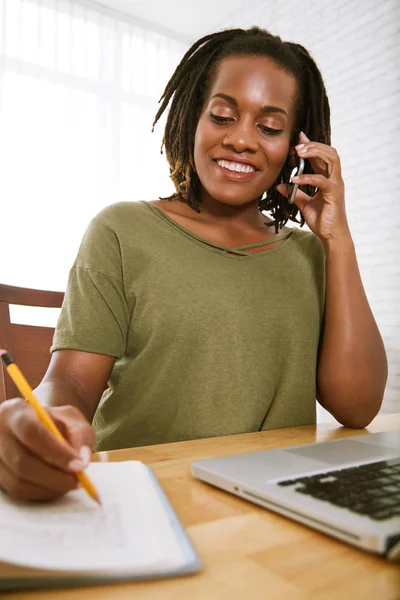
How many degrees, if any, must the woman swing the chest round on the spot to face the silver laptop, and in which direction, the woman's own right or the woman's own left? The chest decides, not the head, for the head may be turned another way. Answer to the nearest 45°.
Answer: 0° — they already face it

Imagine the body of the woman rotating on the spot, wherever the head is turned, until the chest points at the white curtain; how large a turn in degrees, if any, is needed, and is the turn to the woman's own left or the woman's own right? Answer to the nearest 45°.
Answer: approximately 180°

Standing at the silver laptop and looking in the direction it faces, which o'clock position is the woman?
The woman is roughly at 1 o'clock from the silver laptop.

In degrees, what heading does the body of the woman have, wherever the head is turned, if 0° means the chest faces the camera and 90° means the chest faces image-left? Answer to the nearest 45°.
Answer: approximately 0°
